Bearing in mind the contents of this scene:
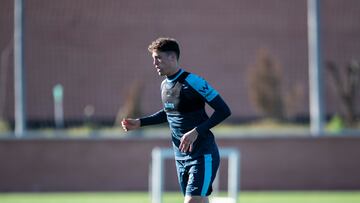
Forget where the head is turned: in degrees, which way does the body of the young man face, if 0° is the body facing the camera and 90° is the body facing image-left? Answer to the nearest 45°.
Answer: approximately 45°

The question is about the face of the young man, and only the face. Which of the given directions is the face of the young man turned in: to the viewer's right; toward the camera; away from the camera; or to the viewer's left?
to the viewer's left
